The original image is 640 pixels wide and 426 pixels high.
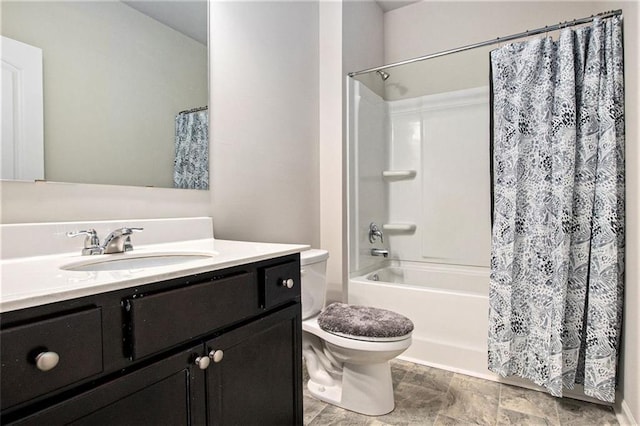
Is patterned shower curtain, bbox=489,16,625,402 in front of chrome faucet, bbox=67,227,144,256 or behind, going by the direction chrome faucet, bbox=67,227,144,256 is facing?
in front

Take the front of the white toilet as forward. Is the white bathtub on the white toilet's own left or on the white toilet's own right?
on the white toilet's own left

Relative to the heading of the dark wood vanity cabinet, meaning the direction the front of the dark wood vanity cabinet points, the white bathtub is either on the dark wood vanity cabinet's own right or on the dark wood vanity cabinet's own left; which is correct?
on the dark wood vanity cabinet's own left

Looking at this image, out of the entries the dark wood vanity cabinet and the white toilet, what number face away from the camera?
0

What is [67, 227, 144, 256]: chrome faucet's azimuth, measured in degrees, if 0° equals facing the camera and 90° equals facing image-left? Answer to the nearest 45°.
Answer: approximately 315°

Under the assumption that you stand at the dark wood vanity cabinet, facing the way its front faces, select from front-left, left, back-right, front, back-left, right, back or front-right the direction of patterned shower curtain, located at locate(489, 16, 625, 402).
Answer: front-left

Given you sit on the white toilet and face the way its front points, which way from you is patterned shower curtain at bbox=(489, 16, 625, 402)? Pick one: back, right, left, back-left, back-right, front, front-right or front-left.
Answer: front-left

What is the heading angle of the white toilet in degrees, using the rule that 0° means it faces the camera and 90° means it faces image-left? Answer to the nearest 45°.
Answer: approximately 315°

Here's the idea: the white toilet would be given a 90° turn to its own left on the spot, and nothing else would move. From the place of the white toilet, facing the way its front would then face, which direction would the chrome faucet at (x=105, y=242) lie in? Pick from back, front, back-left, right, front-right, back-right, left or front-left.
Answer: back
